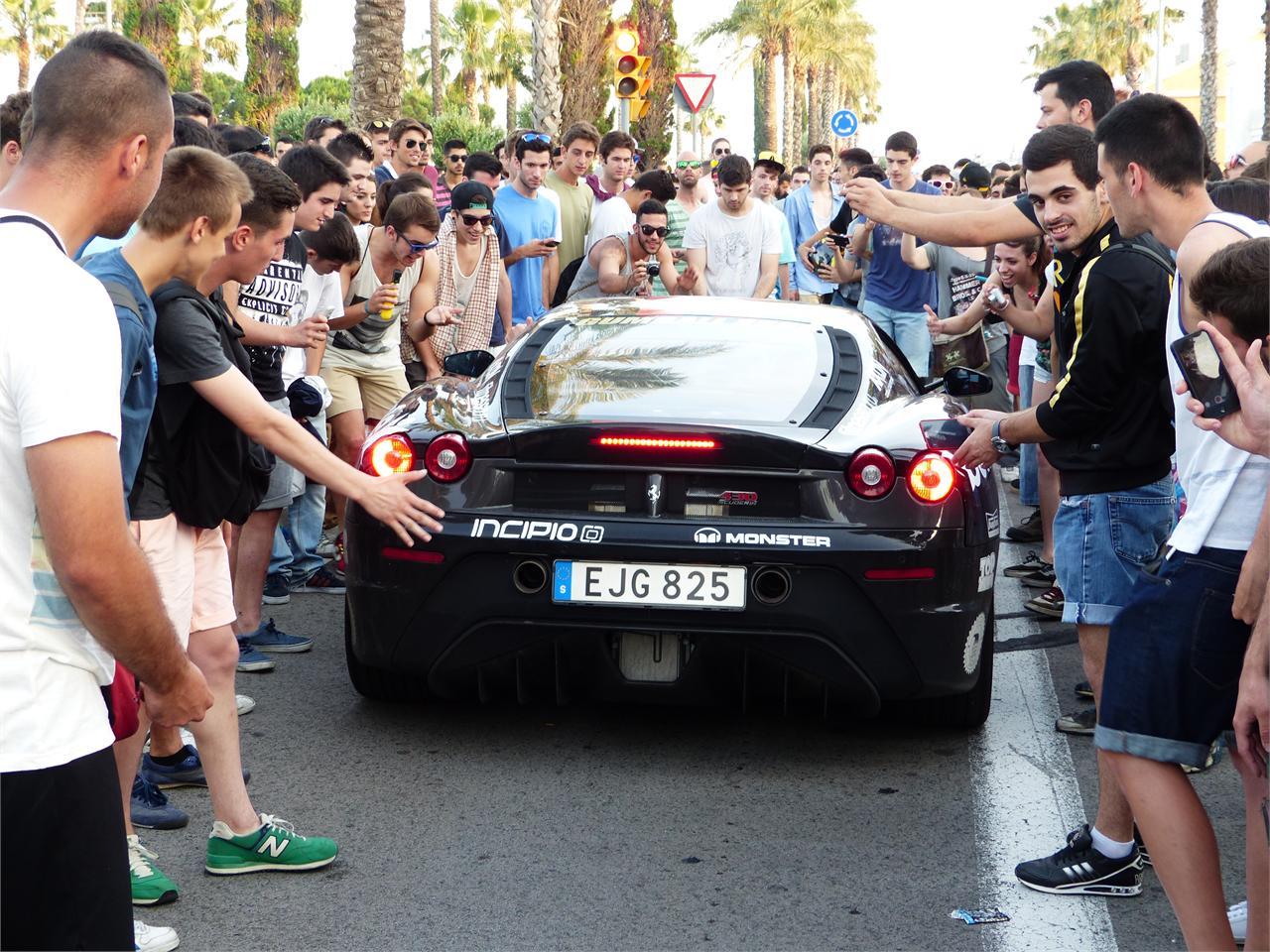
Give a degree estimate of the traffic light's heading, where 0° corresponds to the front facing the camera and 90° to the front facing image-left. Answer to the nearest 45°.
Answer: approximately 0°

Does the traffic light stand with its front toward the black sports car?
yes

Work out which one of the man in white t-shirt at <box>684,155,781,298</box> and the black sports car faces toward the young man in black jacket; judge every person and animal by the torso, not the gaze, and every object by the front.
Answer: the man in white t-shirt

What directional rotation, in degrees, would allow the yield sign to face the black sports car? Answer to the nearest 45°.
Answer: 0° — it already faces it

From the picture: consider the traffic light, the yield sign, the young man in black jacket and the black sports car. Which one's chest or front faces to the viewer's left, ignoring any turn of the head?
the young man in black jacket

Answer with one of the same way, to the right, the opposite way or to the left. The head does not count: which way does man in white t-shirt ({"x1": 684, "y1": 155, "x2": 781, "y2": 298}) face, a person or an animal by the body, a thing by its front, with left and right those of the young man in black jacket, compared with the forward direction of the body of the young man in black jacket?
to the left

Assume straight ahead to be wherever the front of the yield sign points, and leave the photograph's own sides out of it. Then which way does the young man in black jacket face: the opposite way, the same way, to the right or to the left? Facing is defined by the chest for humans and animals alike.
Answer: to the right

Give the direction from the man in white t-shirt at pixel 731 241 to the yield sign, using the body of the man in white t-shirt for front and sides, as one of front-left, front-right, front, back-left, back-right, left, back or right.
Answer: back

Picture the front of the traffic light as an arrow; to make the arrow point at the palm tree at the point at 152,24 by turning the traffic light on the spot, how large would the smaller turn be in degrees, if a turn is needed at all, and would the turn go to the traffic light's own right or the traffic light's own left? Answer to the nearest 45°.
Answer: approximately 135° to the traffic light's own right

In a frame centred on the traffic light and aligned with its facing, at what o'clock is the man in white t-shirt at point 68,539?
The man in white t-shirt is roughly at 12 o'clock from the traffic light.

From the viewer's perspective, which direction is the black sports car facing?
away from the camera

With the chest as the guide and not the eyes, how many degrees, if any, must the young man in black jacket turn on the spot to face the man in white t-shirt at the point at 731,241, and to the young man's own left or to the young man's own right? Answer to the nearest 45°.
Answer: approximately 90° to the young man's own right

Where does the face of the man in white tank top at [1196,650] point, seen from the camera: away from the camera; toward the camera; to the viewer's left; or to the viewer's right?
to the viewer's left
